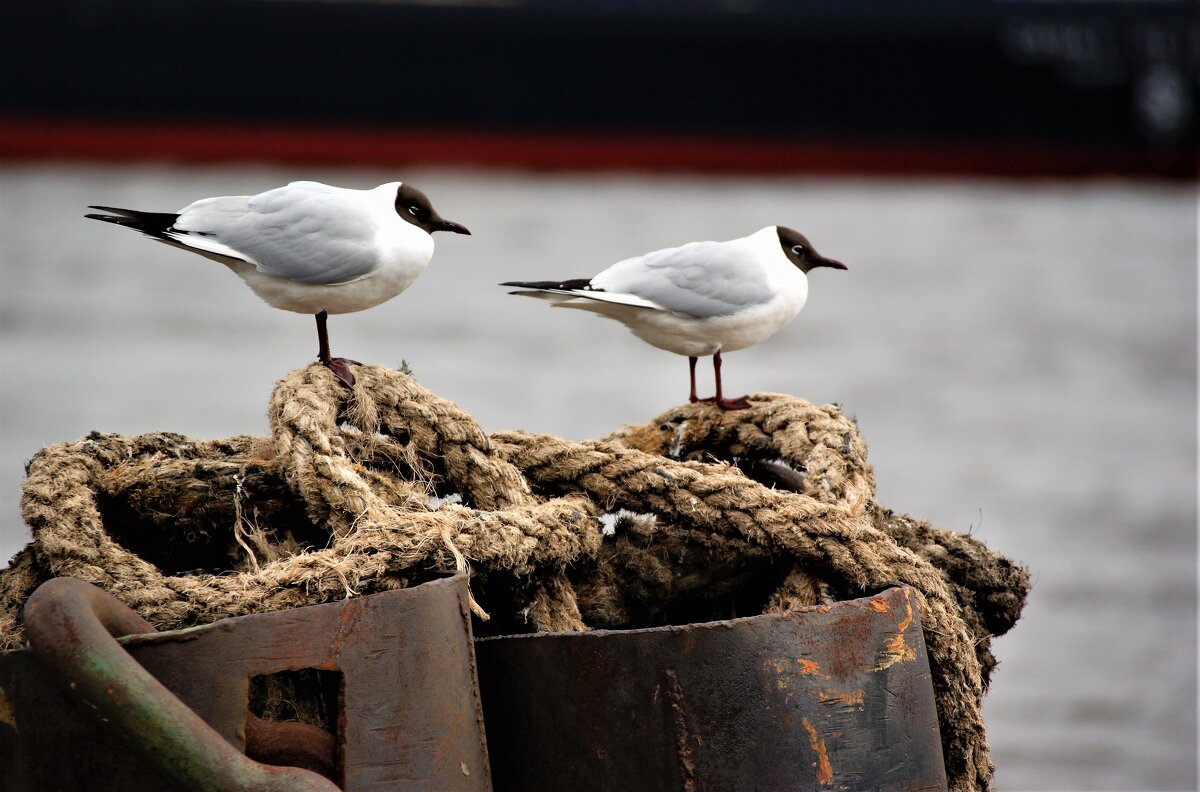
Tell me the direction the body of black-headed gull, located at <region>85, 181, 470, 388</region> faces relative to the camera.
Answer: to the viewer's right

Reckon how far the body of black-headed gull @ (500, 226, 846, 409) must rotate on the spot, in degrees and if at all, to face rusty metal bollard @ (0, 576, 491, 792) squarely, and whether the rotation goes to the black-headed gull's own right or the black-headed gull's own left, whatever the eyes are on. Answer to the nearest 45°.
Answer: approximately 90° to the black-headed gull's own right

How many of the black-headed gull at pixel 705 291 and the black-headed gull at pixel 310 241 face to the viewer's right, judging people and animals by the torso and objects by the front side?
2

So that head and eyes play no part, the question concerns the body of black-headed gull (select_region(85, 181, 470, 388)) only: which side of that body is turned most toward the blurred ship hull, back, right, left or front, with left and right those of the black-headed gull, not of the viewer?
left

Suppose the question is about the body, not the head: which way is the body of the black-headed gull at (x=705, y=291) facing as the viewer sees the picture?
to the viewer's right

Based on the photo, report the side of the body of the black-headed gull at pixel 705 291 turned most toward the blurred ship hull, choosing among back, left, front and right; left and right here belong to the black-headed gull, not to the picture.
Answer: left

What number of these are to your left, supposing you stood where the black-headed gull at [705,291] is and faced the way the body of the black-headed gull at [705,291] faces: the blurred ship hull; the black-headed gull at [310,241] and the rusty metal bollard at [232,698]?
1

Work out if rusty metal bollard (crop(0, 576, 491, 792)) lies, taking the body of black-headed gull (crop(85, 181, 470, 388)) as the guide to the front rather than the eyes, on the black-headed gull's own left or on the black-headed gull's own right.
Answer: on the black-headed gull's own right

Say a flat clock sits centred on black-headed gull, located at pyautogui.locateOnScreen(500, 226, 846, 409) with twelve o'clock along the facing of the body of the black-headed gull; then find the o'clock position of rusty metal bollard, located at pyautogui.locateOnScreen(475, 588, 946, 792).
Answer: The rusty metal bollard is roughly at 3 o'clock from the black-headed gull.

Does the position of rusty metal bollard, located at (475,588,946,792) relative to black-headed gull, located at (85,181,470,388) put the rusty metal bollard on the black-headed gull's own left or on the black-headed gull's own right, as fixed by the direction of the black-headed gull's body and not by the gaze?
on the black-headed gull's own right

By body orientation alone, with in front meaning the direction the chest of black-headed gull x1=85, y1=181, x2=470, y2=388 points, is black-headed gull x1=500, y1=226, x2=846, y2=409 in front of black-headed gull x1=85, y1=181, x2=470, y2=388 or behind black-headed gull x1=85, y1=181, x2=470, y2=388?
in front
